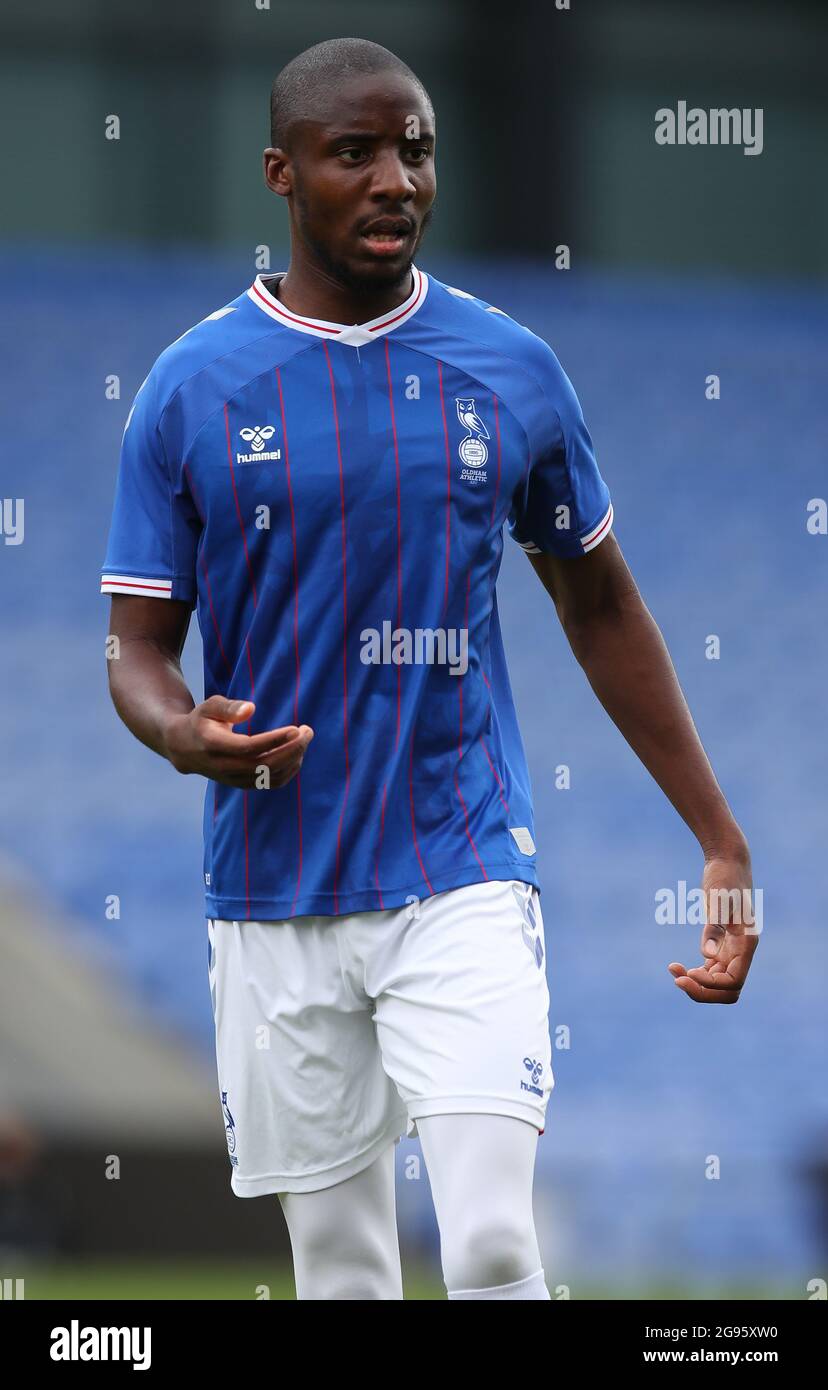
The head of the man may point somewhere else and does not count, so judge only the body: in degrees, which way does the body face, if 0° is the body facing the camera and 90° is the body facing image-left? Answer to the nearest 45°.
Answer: approximately 0°

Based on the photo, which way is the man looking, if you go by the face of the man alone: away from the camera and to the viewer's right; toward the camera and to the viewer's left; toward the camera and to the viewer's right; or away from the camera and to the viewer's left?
toward the camera and to the viewer's right
